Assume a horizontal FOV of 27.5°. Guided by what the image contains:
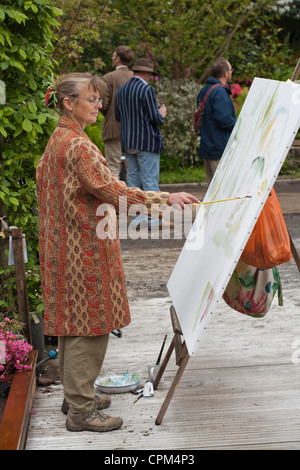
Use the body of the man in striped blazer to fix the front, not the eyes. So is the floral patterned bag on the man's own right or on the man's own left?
on the man's own right

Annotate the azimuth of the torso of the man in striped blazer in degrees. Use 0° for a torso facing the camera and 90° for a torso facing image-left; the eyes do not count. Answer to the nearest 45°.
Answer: approximately 225°

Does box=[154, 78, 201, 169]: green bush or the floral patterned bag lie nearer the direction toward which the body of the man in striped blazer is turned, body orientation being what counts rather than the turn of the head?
the green bush

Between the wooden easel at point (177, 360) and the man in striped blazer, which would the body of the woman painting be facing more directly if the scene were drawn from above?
the wooden easel

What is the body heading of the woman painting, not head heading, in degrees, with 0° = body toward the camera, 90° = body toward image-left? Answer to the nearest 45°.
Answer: approximately 270°

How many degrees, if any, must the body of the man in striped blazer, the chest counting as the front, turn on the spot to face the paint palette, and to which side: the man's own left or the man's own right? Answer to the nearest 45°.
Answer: approximately 135° to the man's own right

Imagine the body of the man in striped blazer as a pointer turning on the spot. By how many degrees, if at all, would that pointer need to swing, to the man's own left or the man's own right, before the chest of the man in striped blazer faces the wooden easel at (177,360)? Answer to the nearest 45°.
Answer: approximately 135° to the man's own right

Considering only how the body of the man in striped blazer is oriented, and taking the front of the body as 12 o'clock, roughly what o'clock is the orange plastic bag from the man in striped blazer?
The orange plastic bag is roughly at 4 o'clock from the man in striped blazer.

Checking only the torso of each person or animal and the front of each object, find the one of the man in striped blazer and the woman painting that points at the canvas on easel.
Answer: the woman painting

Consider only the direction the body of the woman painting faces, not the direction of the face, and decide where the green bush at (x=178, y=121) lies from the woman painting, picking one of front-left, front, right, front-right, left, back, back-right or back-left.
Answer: left

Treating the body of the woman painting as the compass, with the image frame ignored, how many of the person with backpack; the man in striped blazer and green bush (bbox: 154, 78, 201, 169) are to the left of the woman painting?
3

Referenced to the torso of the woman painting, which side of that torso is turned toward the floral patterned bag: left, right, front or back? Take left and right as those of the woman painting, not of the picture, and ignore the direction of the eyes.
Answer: front

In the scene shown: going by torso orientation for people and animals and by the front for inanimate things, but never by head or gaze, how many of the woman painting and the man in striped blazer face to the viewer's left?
0

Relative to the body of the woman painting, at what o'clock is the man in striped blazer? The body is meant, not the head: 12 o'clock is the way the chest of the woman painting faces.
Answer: The man in striped blazer is roughly at 9 o'clock from the woman painting.
